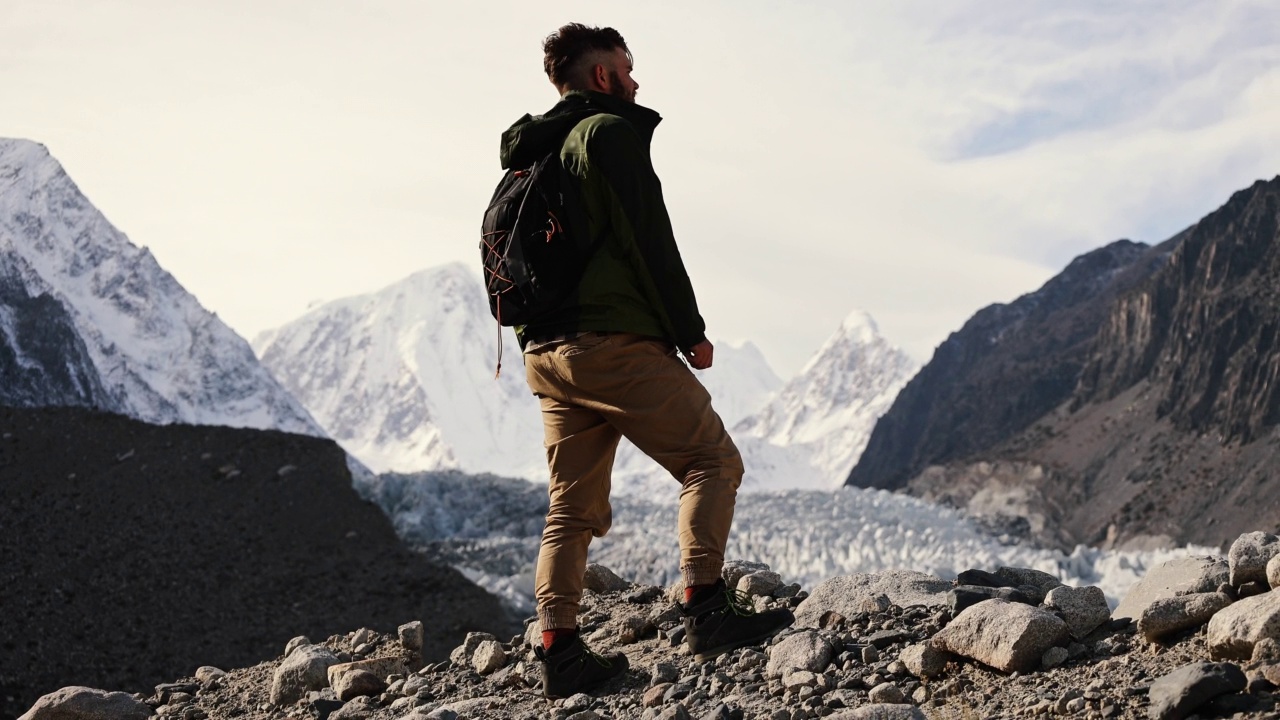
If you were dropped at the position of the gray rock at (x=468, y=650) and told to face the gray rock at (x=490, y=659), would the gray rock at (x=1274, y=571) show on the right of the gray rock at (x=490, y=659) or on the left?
left

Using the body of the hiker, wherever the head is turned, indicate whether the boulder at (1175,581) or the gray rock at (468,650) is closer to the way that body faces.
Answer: the boulder

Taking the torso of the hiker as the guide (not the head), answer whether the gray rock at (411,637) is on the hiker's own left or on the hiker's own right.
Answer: on the hiker's own left

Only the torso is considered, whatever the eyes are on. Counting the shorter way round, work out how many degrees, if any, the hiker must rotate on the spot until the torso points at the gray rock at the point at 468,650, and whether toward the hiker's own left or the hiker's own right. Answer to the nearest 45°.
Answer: approximately 90° to the hiker's own left

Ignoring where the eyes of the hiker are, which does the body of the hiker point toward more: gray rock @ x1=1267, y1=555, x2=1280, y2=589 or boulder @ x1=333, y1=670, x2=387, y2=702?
the gray rock

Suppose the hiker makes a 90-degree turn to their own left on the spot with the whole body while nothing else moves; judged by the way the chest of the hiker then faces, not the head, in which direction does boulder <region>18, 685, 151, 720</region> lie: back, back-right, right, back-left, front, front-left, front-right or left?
front-left

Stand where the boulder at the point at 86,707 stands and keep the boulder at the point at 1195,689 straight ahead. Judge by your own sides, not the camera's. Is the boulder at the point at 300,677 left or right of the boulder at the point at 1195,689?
left

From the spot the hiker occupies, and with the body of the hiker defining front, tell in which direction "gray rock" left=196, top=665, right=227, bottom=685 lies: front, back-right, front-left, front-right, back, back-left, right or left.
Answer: back-left

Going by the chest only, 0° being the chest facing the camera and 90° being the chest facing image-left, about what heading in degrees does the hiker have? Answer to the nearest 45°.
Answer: approximately 270°

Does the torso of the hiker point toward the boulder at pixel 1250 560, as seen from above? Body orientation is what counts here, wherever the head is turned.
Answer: yes
